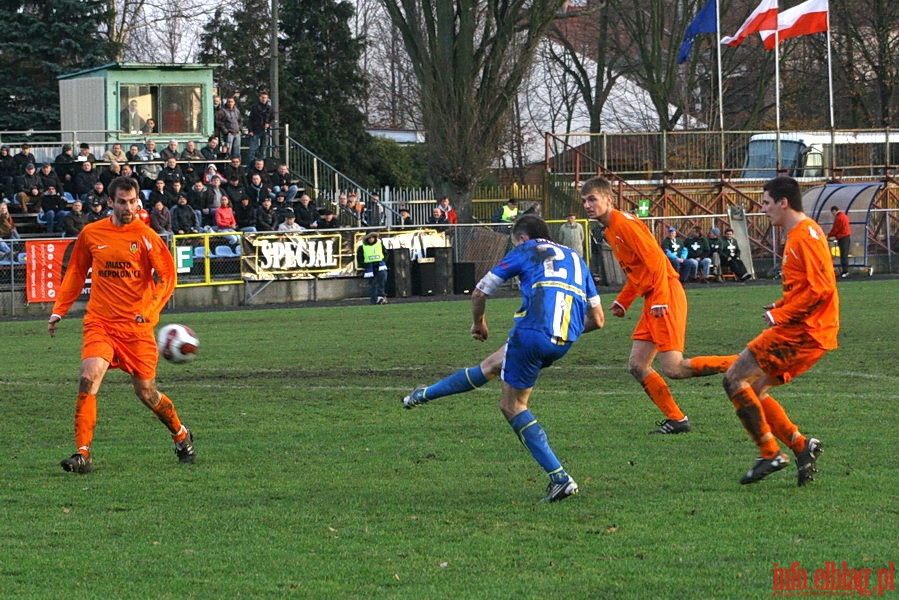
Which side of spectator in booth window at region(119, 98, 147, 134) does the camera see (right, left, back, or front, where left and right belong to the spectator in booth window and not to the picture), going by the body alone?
front

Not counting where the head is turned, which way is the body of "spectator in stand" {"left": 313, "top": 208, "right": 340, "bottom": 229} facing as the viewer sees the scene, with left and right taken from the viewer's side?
facing the viewer and to the right of the viewer

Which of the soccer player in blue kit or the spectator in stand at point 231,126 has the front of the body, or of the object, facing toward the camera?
the spectator in stand

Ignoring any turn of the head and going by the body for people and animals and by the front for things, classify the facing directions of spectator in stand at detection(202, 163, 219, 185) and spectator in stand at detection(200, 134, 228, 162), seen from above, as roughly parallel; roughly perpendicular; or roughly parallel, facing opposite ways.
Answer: roughly parallel

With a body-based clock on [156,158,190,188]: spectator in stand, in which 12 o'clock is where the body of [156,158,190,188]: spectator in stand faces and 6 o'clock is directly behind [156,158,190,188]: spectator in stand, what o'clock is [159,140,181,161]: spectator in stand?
[159,140,181,161]: spectator in stand is roughly at 6 o'clock from [156,158,190,188]: spectator in stand.

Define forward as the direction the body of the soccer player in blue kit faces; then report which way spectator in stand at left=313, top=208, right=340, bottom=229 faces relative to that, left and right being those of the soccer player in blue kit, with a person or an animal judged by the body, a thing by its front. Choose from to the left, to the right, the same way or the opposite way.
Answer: the opposite way

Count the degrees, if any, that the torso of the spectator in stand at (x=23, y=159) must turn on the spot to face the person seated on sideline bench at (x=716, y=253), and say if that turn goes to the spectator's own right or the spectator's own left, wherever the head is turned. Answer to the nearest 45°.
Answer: approximately 45° to the spectator's own left

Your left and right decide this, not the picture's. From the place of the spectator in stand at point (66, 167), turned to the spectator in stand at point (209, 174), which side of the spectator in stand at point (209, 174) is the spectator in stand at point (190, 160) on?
left

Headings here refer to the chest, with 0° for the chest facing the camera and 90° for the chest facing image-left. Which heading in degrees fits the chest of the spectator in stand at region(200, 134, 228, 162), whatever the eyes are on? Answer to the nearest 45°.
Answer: approximately 315°

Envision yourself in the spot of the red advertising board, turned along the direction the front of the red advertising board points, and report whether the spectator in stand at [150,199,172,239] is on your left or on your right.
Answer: on your left

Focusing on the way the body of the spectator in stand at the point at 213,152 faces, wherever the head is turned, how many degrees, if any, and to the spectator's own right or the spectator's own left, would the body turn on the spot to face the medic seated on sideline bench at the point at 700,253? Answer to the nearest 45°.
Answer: approximately 45° to the spectator's own left

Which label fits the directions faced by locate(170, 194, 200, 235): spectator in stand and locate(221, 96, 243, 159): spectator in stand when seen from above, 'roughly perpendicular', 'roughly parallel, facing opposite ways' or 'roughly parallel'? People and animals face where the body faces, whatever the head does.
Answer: roughly parallel

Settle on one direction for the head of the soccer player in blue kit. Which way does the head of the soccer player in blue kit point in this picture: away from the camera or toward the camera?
away from the camera

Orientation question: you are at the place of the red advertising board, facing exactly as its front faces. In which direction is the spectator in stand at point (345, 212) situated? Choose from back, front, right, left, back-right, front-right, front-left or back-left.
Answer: back-left

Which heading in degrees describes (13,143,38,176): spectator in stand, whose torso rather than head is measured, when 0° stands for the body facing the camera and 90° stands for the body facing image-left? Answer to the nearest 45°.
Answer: approximately 315°

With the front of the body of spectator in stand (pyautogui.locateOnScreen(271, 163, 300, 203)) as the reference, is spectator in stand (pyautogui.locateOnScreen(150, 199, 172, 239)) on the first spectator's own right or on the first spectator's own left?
on the first spectator's own right

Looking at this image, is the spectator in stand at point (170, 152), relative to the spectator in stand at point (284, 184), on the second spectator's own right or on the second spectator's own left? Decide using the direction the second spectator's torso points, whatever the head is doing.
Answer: on the second spectator's own right

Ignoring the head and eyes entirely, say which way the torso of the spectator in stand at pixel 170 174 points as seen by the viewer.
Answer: toward the camera
